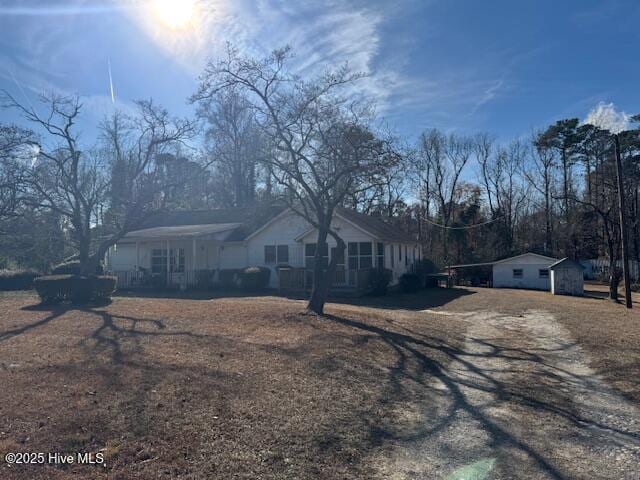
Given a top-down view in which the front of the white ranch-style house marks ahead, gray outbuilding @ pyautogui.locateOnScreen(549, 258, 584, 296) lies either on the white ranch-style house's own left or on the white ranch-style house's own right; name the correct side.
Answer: on the white ranch-style house's own left

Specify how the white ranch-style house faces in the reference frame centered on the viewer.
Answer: facing the viewer

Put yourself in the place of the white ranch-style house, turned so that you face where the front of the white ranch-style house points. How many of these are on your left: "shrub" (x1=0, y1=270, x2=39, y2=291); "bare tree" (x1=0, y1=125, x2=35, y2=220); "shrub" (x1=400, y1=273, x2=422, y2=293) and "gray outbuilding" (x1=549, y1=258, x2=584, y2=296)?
2

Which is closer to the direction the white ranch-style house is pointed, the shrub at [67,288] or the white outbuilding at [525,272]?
the shrub

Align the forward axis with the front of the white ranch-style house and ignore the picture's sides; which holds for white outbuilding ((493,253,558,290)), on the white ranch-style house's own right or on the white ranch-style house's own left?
on the white ranch-style house's own left

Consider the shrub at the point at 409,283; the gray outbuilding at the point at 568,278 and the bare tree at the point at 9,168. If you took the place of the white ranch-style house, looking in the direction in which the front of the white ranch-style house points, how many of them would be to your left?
2

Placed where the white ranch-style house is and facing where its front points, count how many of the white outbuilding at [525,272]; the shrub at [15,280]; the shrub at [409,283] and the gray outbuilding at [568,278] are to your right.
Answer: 1

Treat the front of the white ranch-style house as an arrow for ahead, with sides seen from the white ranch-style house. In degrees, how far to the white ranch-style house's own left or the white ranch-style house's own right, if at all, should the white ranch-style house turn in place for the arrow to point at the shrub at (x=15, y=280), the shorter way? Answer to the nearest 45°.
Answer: approximately 90° to the white ranch-style house's own right

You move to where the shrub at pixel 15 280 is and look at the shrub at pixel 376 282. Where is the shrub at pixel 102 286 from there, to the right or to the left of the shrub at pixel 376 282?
right

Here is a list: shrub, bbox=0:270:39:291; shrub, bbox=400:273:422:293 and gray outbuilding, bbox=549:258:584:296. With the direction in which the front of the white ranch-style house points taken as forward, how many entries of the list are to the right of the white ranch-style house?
1
